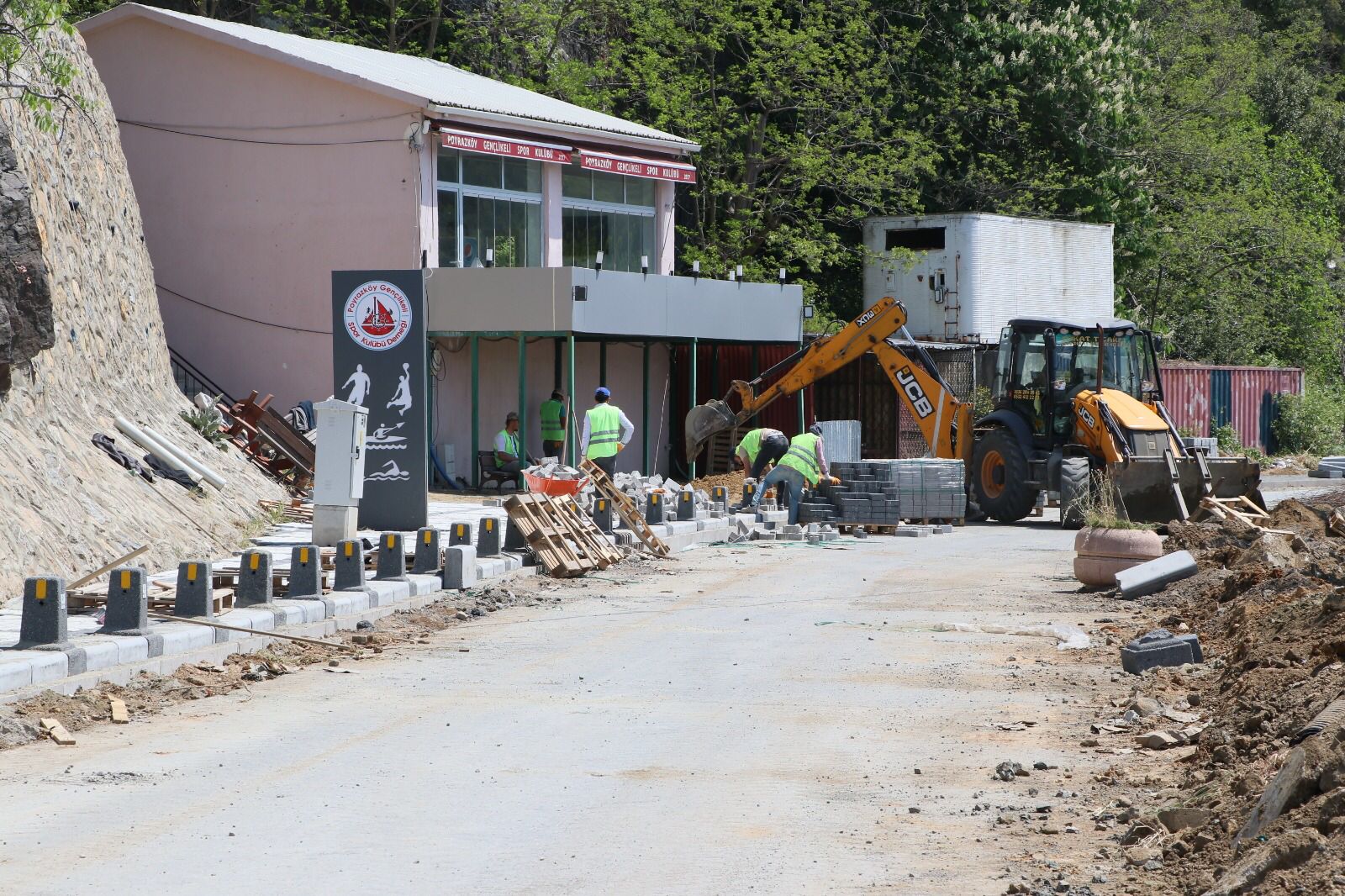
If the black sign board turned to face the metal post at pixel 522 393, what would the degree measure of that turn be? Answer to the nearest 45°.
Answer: approximately 180°

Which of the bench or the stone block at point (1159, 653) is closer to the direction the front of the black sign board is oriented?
the stone block

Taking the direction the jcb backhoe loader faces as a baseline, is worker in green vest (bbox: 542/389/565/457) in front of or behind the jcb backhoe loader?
behind

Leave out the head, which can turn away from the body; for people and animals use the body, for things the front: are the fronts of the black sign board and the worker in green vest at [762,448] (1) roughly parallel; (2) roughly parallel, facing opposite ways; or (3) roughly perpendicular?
roughly perpendicular

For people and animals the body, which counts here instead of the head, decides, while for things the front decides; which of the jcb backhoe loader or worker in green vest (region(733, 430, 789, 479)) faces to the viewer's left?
the worker in green vest

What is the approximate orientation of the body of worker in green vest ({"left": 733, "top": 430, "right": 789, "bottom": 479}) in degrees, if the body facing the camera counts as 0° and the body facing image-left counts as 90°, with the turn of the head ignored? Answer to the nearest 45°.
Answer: approximately 90°

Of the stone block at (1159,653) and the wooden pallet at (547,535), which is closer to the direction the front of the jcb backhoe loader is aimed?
the stone block

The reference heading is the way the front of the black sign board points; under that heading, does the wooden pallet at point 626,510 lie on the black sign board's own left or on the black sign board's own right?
on the black sign board's own left
